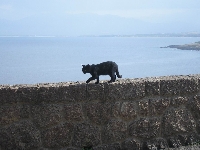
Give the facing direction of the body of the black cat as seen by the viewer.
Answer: to the viewer's left
